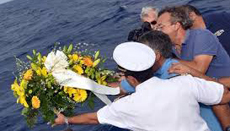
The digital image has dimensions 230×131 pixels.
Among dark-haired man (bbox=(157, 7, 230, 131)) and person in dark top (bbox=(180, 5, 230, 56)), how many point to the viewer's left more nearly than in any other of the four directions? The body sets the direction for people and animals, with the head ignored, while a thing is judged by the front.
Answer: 2

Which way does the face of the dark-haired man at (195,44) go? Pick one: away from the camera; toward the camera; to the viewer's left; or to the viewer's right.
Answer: to the viewer's left

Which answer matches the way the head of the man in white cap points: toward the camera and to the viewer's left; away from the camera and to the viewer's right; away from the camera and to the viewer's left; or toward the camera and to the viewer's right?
away from the camera and to the viewer's left

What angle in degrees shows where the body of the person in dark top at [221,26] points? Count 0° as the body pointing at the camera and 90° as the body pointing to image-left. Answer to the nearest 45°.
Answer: approximately 90°

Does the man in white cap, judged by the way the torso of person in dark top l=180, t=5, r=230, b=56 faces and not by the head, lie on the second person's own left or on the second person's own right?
on the second person's own left

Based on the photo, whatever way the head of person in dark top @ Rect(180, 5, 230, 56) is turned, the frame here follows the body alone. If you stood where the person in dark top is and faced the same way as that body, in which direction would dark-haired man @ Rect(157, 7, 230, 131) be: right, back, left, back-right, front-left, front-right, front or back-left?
left

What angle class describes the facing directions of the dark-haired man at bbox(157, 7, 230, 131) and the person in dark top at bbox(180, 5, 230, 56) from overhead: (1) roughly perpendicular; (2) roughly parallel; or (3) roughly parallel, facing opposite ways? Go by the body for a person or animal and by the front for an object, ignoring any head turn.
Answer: roughly parallel

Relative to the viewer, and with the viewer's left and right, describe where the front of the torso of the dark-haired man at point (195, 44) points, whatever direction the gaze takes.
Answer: facing to the left of the viewer

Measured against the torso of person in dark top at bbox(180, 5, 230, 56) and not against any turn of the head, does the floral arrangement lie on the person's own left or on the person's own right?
on the person's own left

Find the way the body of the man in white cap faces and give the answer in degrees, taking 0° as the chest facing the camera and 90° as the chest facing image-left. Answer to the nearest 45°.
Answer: approximately 135°

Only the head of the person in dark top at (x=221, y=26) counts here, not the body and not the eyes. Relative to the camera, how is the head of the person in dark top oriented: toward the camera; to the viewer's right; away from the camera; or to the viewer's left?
to the viewer's left
